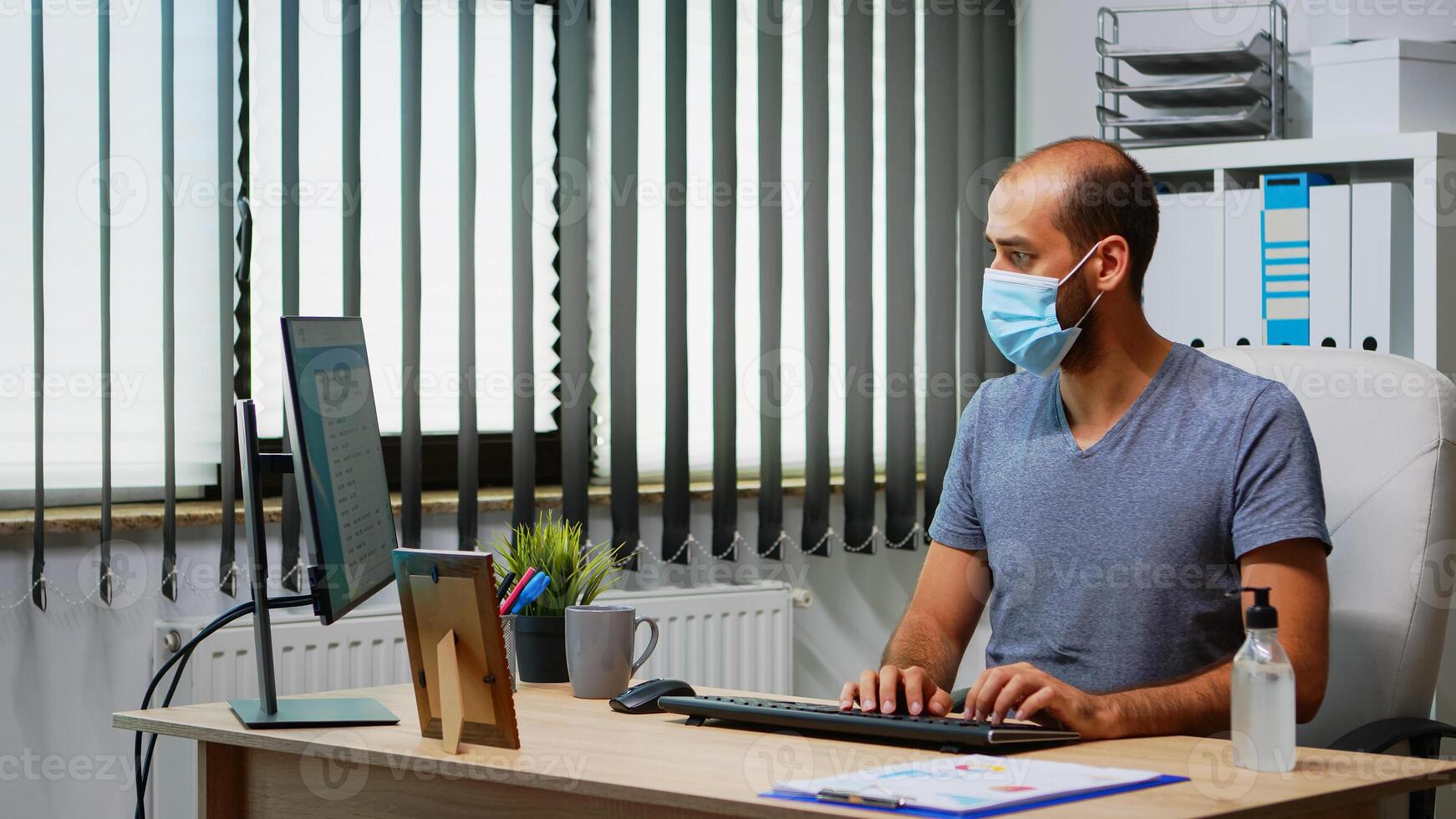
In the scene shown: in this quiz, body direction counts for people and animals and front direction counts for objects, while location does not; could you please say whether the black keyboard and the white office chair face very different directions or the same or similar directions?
very different directions

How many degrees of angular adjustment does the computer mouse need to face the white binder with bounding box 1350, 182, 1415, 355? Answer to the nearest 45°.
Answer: approximately 180°

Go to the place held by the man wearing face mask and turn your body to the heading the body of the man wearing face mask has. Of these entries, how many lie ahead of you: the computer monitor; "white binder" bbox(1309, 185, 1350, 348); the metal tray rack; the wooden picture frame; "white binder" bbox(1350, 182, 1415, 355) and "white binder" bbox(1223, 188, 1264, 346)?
2

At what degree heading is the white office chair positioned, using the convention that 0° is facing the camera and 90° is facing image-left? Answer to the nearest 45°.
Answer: approximately 45°

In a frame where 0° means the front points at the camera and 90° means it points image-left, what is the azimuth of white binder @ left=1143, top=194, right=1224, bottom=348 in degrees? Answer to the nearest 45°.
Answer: approximately 0°

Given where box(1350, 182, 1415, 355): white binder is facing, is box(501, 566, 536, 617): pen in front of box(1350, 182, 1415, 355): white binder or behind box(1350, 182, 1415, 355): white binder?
in front

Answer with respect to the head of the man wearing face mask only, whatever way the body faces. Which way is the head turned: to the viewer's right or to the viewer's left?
to the viewer's left

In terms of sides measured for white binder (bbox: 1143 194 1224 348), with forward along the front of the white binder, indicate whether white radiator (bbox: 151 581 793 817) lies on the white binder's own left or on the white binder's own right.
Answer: on the white binder's own right

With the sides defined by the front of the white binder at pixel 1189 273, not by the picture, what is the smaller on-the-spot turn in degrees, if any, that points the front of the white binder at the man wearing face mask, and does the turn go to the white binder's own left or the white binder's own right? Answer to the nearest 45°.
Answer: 0° — it already faces them

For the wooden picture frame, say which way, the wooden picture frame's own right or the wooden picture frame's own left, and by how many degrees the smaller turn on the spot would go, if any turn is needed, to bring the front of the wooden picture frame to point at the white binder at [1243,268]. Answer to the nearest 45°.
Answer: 0° — it already faces it

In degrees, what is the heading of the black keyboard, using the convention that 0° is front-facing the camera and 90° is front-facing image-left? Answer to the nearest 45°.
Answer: approximately 225°

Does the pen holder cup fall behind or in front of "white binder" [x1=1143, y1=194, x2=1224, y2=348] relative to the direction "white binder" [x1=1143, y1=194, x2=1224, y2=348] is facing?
in front
